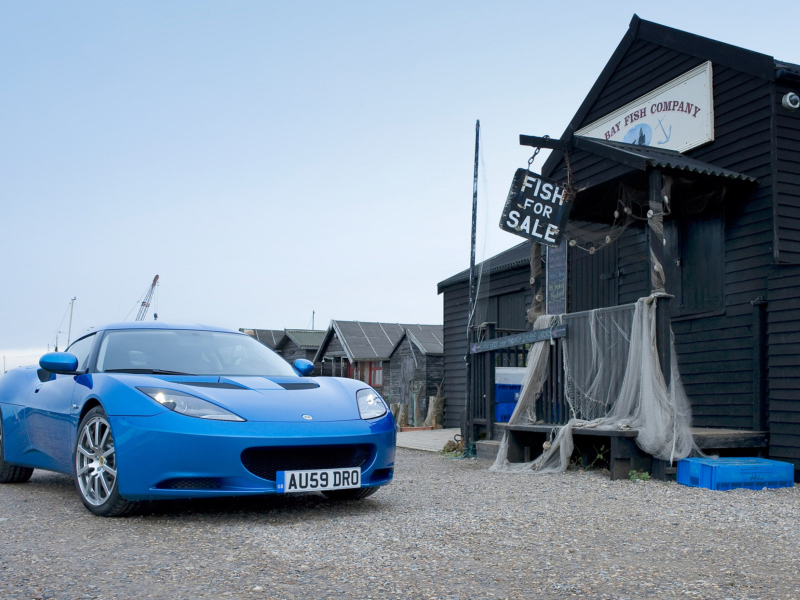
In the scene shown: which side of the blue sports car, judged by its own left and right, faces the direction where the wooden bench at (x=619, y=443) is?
left

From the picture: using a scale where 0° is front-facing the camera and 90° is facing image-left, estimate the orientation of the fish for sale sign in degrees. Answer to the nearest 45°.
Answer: approximately 0°

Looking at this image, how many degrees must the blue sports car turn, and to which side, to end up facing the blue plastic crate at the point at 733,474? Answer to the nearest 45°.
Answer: approximately 45° to its left

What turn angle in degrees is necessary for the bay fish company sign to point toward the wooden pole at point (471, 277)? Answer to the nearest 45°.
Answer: approximately 45° to its right

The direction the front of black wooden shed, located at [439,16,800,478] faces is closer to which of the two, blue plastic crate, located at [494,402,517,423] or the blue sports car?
the blue sports car
